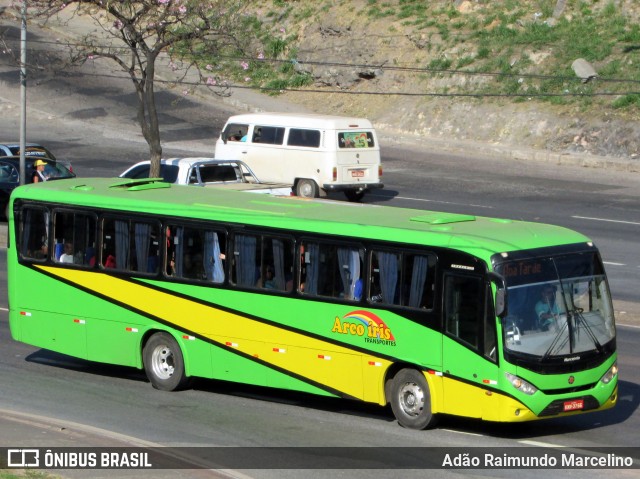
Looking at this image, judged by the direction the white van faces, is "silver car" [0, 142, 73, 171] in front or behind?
in front

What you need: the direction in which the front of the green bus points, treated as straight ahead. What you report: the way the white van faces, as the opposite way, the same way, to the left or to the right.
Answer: the opposite way

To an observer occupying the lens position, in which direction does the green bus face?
facing the viewer and to the right of the viewer

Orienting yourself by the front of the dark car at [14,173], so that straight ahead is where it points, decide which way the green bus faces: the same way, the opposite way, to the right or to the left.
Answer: the opposite way

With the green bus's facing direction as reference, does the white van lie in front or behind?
behind

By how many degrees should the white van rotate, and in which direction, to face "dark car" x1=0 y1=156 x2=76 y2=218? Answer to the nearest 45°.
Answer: approximately 45° to its left

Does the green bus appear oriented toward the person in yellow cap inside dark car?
no

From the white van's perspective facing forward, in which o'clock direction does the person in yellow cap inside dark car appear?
The person in yellow cap inside dark car is roughly at 10 o'clock from the white van.

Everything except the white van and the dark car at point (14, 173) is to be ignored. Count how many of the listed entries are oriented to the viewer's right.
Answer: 0

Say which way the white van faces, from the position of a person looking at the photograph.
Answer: facing away from the viewer and to the left of the viewer

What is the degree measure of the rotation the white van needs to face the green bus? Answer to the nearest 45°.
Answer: approximately 135° to its left
